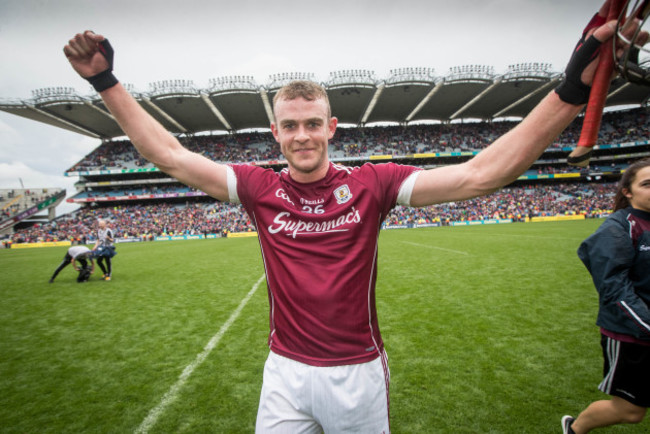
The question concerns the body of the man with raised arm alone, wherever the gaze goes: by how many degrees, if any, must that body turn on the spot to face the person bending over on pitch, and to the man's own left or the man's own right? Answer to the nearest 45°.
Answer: approximately 135° to the man's own right

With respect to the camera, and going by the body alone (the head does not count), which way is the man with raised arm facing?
toward the camera

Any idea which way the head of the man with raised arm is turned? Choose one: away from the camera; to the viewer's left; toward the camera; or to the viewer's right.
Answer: toward the camera
